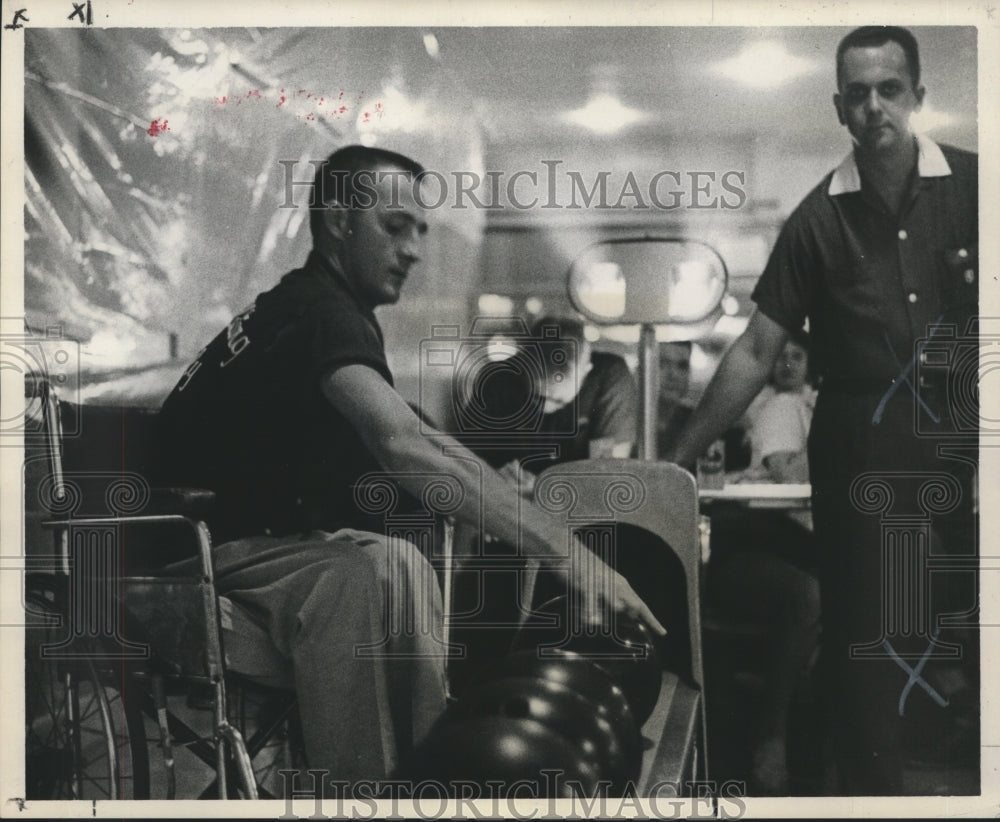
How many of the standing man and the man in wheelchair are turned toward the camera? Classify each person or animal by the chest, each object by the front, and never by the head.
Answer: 1

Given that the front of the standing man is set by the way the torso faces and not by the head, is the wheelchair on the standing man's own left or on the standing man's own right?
on the standing man's own right

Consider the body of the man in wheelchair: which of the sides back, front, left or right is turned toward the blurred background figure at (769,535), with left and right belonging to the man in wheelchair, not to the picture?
front

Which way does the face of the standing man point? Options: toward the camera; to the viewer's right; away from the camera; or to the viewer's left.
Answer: toward the camera

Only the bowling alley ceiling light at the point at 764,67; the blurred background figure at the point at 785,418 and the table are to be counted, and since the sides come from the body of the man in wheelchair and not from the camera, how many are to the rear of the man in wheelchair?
0

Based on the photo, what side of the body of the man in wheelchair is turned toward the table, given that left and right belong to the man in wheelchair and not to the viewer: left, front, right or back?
front

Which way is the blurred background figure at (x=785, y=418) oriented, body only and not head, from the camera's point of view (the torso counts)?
toward the camera

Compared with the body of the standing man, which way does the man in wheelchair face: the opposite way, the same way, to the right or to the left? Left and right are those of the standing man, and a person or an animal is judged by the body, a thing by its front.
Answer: to the left

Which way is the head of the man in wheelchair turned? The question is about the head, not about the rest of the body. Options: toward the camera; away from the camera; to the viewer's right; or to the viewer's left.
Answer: to the viewer's right

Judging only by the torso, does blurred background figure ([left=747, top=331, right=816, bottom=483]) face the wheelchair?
yes

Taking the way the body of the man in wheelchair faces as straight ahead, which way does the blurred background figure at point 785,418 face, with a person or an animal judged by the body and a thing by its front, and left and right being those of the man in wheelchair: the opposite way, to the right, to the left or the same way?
to the right

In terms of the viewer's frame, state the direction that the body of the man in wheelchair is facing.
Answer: to the viewer's right
